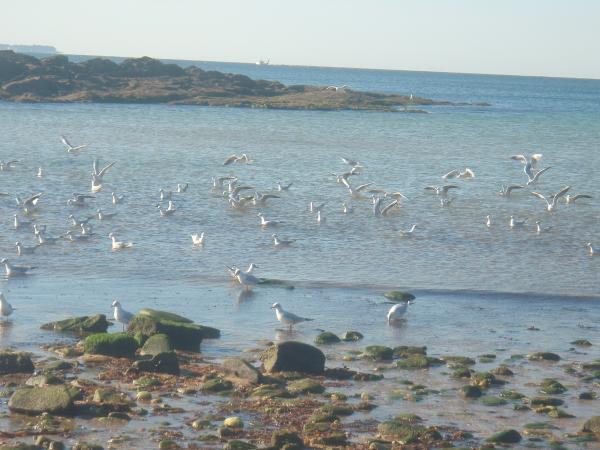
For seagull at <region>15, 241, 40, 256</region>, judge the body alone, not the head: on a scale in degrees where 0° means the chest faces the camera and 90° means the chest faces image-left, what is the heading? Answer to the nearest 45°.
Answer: approximately 90°

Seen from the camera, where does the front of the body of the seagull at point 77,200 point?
to the viewer's left

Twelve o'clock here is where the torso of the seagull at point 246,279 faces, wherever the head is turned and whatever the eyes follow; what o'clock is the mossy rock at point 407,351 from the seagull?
The mossy rock is roughly at 8 o'clock from the seagull.

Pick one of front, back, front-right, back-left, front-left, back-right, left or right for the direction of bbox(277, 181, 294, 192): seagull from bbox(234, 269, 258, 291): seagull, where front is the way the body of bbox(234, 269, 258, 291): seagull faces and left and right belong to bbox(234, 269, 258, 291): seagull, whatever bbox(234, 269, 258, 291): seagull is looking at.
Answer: right

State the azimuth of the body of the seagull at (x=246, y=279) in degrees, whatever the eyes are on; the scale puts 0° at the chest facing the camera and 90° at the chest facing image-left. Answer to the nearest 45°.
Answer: approximately 90°

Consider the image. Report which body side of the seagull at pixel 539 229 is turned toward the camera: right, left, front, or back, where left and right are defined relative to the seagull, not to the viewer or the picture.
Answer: left

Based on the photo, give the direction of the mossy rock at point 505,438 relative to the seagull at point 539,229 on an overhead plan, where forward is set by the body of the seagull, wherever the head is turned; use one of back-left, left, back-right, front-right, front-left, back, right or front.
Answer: left
